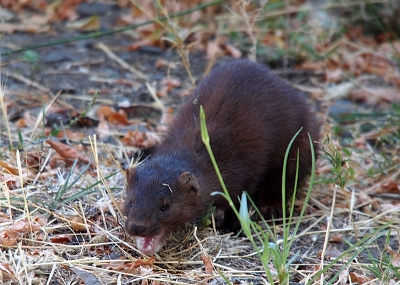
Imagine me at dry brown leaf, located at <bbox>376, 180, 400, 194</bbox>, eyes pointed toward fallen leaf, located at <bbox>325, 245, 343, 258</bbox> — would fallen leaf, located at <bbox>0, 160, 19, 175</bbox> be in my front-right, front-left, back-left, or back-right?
front-right

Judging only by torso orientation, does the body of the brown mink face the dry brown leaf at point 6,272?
yes

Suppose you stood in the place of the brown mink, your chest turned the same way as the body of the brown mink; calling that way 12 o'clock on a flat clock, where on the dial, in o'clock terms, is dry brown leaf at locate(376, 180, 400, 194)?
The dry brown leaf is roughly at 7 o'clock from the brown mink.

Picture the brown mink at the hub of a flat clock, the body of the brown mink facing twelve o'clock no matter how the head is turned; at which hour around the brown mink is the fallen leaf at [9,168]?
The fallen leaf is roughly at 1 o'clock from the brown mink.

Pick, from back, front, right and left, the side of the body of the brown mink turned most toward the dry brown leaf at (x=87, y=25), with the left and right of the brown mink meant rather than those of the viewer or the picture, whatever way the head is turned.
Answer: right

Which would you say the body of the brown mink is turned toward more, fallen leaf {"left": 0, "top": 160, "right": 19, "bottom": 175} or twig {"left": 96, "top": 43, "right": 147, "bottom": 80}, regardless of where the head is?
the fallen leaf

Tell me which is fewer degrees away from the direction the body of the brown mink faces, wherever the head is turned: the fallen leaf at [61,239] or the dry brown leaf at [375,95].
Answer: the fallen leaf

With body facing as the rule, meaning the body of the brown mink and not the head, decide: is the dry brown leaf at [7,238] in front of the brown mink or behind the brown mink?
in front

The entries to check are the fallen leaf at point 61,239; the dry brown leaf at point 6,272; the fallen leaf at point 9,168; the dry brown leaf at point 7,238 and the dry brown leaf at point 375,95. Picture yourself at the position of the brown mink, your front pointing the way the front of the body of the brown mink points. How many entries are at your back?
1

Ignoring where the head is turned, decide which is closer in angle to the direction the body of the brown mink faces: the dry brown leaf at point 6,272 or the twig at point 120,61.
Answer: the dry brown leaf

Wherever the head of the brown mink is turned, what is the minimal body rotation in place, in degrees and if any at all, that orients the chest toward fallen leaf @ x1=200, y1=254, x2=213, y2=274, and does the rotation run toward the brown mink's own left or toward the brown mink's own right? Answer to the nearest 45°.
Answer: approximately 45° to the brown mink's own left

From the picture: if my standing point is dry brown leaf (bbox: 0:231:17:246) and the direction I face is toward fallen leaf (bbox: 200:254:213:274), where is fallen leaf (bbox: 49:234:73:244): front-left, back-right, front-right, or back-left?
front-left

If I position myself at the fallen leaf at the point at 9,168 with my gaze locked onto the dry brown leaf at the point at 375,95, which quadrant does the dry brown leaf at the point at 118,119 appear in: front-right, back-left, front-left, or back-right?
front-left

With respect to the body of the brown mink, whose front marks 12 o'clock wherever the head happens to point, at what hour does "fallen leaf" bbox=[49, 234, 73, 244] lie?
The fallen leaf is roughly at 12 o'clock from the brown mink.

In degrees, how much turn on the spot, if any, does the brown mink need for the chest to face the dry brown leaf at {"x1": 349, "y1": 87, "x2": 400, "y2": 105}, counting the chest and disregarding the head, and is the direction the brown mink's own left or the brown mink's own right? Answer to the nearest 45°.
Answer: approximately 180°

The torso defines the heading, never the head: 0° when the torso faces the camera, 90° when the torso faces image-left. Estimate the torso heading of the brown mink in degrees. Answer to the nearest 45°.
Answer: approximately 45°
